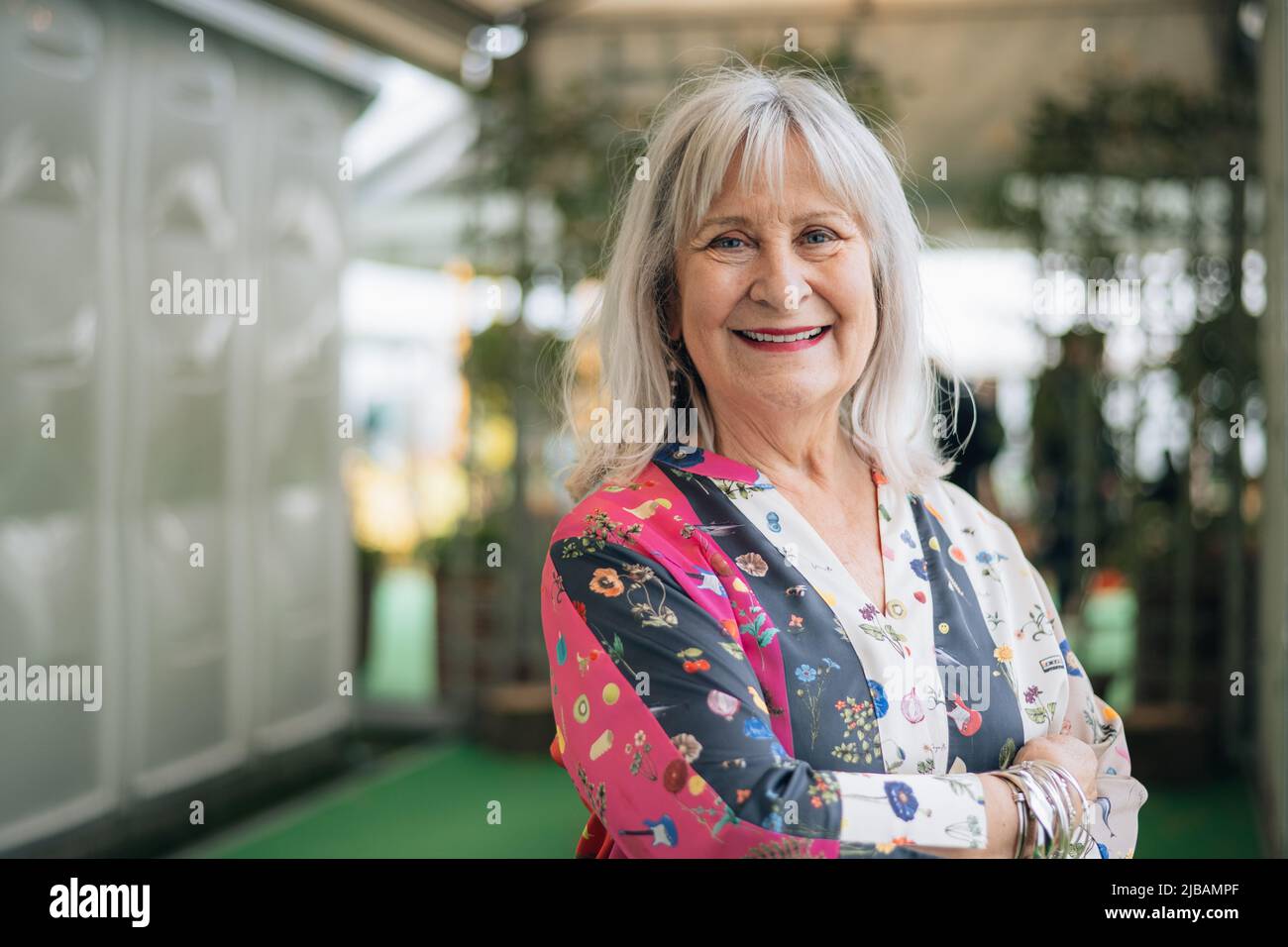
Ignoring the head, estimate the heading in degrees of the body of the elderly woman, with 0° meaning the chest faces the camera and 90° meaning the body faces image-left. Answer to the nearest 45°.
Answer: approximately 315°
